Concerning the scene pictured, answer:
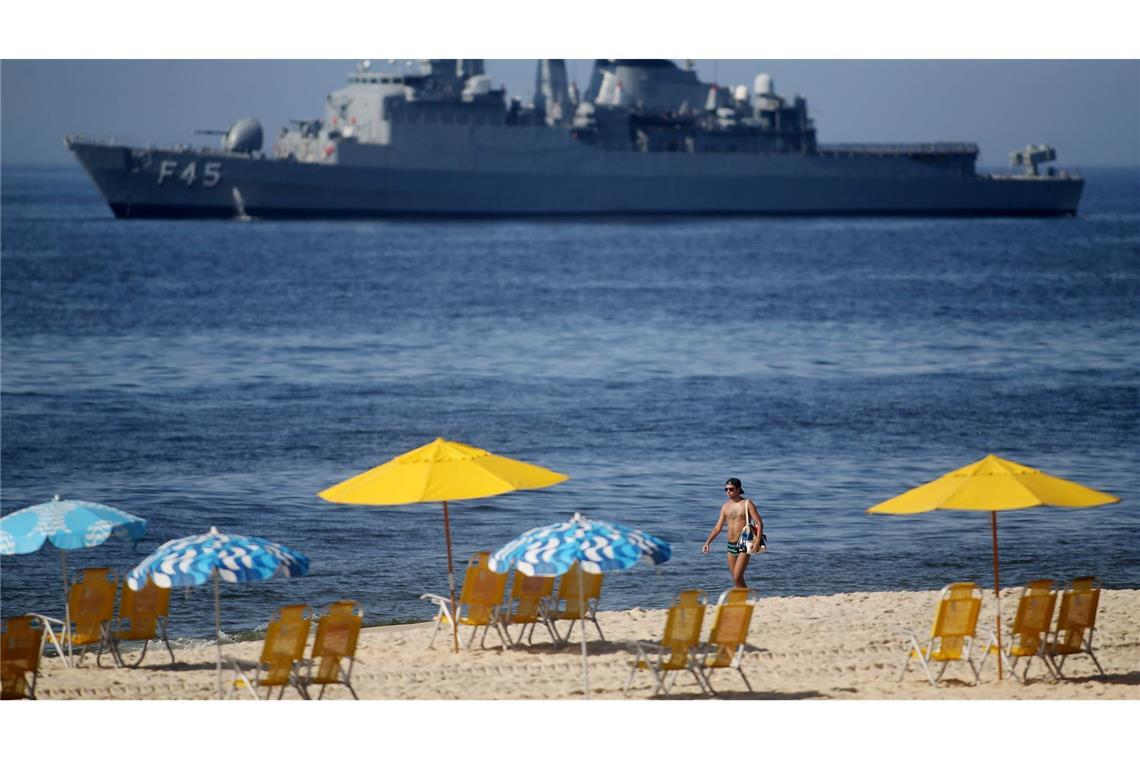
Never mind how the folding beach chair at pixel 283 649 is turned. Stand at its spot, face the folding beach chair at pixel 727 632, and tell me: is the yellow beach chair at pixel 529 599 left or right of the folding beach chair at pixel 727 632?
left

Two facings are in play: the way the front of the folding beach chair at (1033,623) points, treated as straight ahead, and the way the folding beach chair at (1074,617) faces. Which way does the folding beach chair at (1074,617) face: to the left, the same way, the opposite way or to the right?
the same way

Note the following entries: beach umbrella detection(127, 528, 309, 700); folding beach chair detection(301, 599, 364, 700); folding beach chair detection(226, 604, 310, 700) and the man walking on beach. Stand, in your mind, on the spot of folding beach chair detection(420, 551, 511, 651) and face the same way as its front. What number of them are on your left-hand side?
3

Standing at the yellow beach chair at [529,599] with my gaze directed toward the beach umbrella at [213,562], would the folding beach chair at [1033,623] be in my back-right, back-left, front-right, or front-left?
back-left

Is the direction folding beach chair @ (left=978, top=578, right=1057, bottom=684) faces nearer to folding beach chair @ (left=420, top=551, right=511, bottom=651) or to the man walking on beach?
the man walking on beach

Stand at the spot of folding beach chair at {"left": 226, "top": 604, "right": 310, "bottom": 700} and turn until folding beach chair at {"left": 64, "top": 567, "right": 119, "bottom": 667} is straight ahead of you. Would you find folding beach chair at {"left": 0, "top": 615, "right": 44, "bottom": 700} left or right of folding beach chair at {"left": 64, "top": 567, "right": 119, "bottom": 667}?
left

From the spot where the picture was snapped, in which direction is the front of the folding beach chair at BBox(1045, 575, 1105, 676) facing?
facing away from the viewer and to the left of the viewer

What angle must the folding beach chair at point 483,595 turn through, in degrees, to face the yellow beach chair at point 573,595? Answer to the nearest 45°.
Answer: approximately 135° to its right

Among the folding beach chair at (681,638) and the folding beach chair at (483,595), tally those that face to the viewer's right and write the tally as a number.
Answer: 0

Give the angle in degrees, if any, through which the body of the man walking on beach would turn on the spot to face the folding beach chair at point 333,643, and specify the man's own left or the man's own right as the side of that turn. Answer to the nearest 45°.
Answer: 0° — they already face it

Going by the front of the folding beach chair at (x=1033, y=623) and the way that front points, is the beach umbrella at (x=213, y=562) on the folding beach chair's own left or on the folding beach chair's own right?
on the folding beach chair's own left

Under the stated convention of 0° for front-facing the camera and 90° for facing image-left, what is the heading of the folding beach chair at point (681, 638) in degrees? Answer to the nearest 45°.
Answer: approximately 135°

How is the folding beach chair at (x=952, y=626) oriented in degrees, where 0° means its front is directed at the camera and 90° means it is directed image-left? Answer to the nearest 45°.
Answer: approximately 135°

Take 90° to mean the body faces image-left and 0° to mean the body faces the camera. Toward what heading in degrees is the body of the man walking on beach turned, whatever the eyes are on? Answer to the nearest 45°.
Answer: approximately 45°
